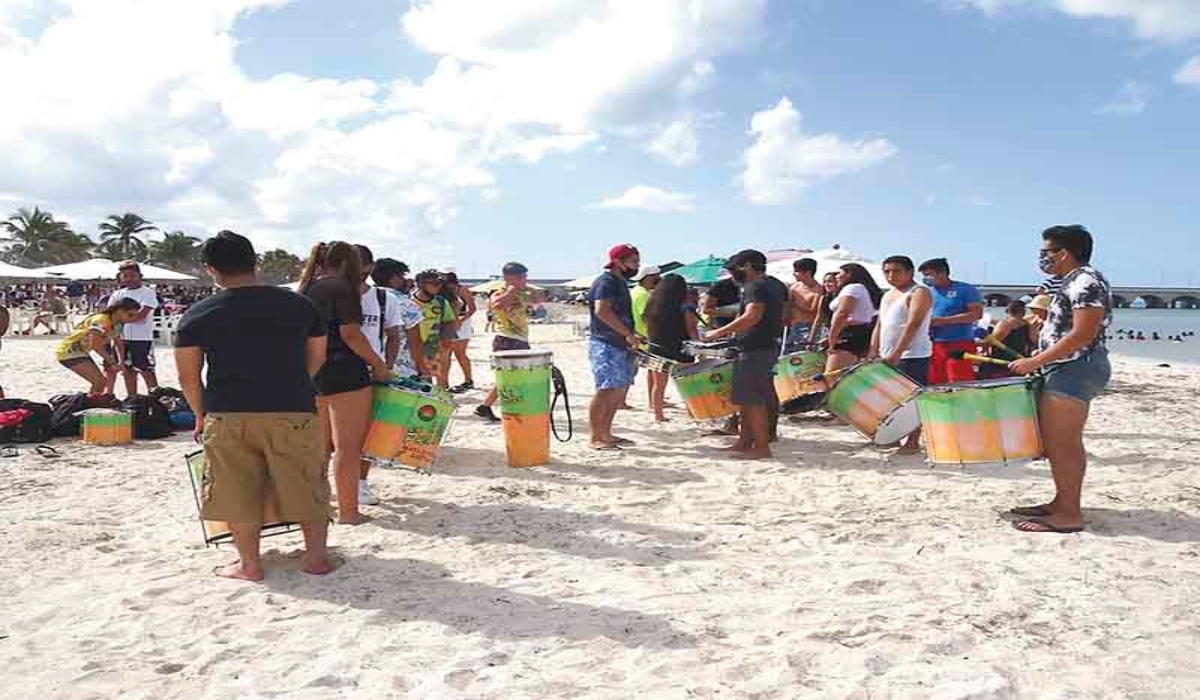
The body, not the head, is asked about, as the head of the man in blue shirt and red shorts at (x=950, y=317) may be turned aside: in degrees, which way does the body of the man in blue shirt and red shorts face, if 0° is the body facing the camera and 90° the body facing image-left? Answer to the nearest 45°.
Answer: approximately 45°

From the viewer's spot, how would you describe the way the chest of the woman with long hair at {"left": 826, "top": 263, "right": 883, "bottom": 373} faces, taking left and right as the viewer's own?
facing to the left of the viewer

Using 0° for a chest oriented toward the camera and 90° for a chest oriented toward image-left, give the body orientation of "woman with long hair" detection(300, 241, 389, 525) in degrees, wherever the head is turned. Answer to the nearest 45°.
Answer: approximately 225°

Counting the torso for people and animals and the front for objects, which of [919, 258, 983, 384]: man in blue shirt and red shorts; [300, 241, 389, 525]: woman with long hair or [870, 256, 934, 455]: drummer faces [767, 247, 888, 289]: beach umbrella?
the woman with long hair

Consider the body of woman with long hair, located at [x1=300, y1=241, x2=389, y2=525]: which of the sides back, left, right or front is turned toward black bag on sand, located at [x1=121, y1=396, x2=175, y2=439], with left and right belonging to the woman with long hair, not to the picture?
left

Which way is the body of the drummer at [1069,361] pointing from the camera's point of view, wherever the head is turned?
to the viewer's left

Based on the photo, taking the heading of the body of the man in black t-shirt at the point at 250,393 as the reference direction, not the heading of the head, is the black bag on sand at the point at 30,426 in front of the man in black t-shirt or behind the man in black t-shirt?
in front

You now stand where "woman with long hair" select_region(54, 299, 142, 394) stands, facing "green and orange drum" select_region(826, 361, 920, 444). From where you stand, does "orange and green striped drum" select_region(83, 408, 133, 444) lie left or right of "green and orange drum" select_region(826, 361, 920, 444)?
right

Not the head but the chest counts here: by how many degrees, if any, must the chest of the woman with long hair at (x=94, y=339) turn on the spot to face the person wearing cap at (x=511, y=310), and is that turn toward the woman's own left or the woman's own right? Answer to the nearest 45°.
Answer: approximately 45° to the woman's own right

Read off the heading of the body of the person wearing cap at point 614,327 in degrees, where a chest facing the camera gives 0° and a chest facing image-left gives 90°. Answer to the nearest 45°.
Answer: approximately 270°

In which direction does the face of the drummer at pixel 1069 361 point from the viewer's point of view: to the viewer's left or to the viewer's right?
to the viewer's left

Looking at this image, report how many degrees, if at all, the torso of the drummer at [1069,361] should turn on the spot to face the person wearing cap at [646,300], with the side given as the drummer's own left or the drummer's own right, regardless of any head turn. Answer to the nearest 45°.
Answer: approximately 45° to the drummer's own right

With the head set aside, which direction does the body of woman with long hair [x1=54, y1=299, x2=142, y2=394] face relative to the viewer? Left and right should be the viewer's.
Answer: facing to the right of the viewer

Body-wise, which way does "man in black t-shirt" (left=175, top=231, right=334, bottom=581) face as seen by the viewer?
away from the camera

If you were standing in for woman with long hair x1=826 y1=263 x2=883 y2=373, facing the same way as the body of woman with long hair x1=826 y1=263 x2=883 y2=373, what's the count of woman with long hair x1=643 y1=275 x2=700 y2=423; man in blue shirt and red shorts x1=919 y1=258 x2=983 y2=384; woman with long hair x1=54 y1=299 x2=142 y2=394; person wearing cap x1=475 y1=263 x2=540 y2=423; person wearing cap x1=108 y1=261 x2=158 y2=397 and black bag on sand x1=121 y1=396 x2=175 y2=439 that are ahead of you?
5
